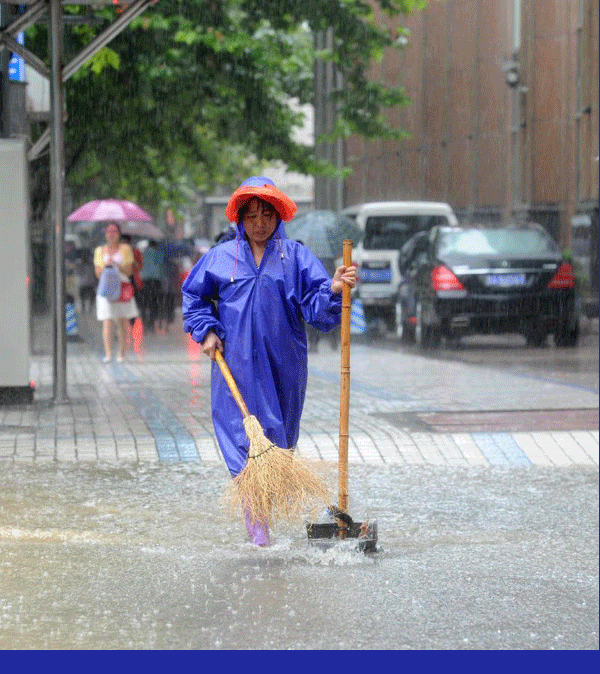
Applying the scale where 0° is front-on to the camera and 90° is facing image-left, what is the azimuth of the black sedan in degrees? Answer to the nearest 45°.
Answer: approximately 180°

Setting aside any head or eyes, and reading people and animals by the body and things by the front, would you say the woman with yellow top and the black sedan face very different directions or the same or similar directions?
very different directions

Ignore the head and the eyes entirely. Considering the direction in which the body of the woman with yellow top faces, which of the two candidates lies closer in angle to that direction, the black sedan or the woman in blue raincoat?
the woman in blue raincoat

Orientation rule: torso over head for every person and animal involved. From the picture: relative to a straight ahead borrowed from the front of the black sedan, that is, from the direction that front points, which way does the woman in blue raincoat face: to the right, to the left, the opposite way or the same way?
the opposite way

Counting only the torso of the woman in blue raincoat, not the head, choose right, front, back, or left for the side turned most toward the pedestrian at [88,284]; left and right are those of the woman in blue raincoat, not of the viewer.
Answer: back

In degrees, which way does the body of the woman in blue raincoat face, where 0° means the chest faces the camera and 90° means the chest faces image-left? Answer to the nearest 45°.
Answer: approximately 0°

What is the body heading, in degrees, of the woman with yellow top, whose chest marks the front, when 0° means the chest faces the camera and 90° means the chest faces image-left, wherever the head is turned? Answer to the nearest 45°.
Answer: approximately 0°

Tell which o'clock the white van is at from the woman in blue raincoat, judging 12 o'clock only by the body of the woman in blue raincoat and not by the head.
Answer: The white van is roughly at 6 o'clock from the woman in blue raincoat.

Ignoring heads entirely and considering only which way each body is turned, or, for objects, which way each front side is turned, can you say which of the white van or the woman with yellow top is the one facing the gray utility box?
the woman with yellow top
